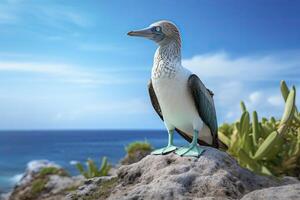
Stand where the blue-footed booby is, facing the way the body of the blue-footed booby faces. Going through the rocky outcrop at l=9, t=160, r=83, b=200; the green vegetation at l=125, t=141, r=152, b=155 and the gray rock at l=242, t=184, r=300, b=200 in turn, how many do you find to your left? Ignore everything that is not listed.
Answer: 1

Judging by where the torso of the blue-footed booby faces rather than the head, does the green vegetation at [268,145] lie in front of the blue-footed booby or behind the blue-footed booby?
behind

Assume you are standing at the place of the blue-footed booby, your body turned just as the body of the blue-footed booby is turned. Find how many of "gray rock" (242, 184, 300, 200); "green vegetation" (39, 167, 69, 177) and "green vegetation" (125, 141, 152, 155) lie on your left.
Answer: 1

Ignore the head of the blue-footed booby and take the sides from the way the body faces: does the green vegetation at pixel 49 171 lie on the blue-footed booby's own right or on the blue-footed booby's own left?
on the blue-footed booby's own right

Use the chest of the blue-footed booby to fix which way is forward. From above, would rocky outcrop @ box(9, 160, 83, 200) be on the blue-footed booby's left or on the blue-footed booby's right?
on the blue-footed booby's right

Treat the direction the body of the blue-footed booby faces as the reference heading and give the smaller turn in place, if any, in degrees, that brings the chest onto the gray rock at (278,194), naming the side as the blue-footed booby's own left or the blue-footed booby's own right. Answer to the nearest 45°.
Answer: approximately 90° to the blue-footed booby's own left

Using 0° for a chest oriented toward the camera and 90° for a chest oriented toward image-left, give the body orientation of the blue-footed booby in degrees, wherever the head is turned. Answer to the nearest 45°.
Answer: approximately 45°
